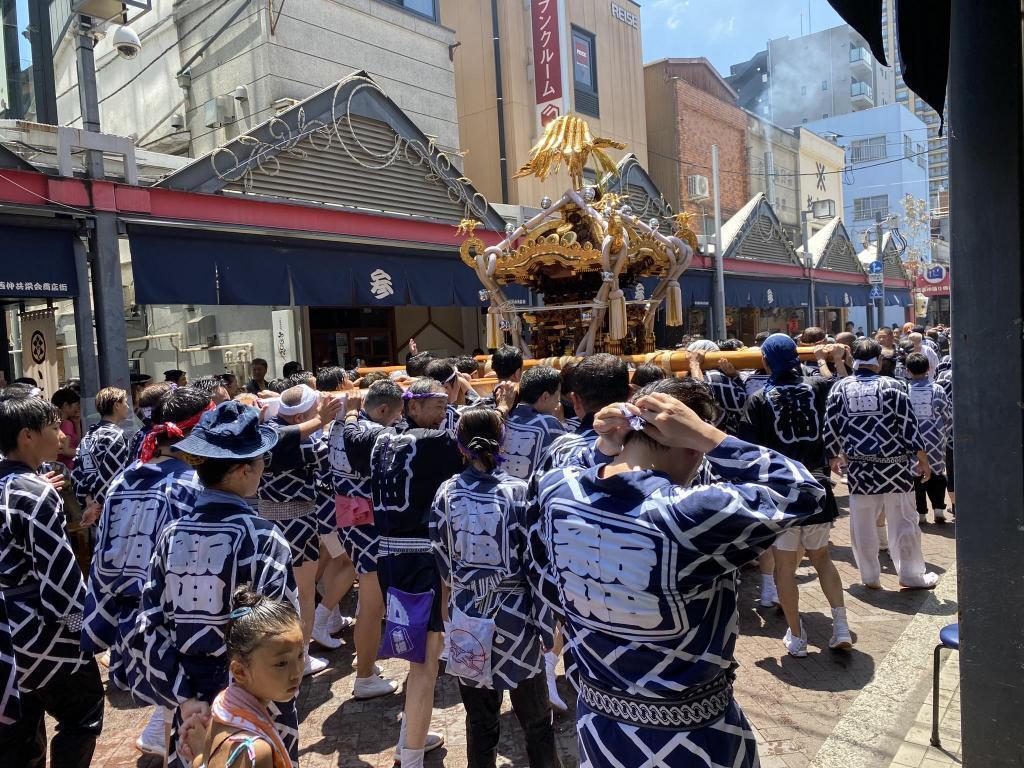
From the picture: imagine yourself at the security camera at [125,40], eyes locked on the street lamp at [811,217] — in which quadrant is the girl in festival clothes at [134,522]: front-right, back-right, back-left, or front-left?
back-right

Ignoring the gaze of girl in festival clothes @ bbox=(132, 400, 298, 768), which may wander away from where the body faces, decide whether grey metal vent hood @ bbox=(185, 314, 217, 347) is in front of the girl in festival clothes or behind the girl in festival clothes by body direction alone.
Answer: in front

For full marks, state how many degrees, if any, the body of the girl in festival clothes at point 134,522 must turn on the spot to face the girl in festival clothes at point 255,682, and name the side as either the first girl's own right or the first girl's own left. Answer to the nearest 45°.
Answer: approximately 135° to the first girl's own right

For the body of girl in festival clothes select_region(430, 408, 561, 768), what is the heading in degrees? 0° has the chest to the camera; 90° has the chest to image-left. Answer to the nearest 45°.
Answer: approximately 180°

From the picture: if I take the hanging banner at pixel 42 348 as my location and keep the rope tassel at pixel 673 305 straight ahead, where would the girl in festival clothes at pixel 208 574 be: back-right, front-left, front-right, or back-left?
front-right

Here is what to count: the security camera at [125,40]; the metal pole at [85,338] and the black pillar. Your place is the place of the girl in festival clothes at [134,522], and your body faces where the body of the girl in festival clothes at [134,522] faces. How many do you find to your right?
1

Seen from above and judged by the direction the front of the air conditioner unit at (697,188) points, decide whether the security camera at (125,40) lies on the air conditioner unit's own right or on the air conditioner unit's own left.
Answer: on the air conditioner unit's own right

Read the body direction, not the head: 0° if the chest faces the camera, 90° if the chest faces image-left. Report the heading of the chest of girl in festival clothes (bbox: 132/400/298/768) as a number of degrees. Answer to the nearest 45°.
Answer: approximately 225°

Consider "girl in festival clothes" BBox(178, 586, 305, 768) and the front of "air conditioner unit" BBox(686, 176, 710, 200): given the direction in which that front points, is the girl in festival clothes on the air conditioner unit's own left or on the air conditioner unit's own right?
on the air conditioner unit's own right

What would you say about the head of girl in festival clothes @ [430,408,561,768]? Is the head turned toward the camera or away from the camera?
away from the camera

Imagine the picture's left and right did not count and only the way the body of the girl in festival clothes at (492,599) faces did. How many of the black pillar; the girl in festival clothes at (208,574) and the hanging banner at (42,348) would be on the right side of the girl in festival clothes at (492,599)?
1

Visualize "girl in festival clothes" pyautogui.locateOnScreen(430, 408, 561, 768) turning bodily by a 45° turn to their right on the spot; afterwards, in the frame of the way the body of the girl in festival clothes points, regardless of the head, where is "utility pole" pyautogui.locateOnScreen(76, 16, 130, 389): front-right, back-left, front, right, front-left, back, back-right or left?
left

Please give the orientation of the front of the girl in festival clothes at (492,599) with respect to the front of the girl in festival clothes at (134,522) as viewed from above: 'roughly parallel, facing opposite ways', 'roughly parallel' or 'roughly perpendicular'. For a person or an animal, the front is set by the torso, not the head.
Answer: roughly parallel

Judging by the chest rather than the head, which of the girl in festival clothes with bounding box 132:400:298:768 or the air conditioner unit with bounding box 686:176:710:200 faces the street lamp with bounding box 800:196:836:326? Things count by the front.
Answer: the girl in festival clothes

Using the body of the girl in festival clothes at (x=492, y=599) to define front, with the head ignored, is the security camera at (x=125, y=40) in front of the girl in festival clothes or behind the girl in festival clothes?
in front

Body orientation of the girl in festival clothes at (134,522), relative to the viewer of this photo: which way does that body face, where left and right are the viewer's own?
facing away from the viewer and to the right of the viewer

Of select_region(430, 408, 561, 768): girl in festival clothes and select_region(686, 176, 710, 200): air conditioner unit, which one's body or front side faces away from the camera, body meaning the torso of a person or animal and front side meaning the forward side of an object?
the girl in festival clothes

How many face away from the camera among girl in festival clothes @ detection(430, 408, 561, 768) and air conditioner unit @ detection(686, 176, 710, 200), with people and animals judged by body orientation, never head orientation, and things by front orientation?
1
